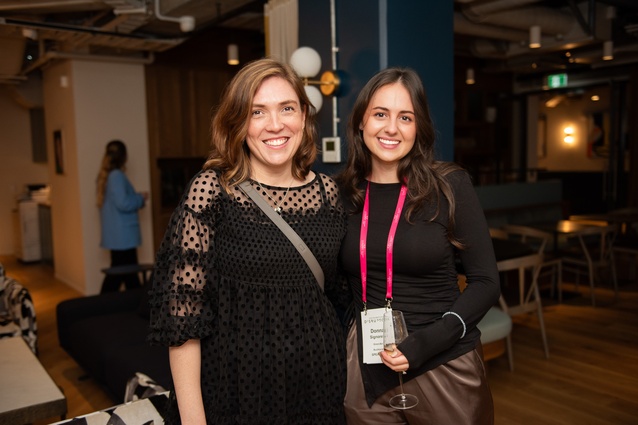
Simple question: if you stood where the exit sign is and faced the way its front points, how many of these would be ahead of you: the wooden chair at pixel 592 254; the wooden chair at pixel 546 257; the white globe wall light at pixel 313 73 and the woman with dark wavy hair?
4

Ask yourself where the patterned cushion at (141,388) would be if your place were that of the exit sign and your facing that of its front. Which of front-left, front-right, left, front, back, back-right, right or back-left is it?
front

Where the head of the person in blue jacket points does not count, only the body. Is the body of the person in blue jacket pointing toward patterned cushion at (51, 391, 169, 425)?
no

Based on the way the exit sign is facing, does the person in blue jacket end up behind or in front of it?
in front

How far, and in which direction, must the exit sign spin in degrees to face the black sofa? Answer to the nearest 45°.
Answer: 0° — it already faces it

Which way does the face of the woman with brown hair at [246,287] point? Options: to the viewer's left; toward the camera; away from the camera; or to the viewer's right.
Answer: toward the camera

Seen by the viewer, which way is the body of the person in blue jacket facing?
to the viewer's right

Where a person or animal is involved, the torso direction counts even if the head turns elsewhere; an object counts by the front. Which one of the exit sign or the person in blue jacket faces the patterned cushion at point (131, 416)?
the exit sign

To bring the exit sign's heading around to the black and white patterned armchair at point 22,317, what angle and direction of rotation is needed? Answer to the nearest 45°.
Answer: approximately 45° to its right

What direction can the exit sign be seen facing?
toward the camera

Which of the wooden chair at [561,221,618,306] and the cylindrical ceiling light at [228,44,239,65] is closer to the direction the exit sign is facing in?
the wooden chair

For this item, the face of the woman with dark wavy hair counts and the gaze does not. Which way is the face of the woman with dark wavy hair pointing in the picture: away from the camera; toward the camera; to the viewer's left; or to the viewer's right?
toward the camera

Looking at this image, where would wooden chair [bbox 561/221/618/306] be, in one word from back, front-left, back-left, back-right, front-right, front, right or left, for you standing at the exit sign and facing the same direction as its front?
front

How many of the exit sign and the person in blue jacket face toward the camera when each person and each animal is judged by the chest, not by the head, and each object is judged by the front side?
1
